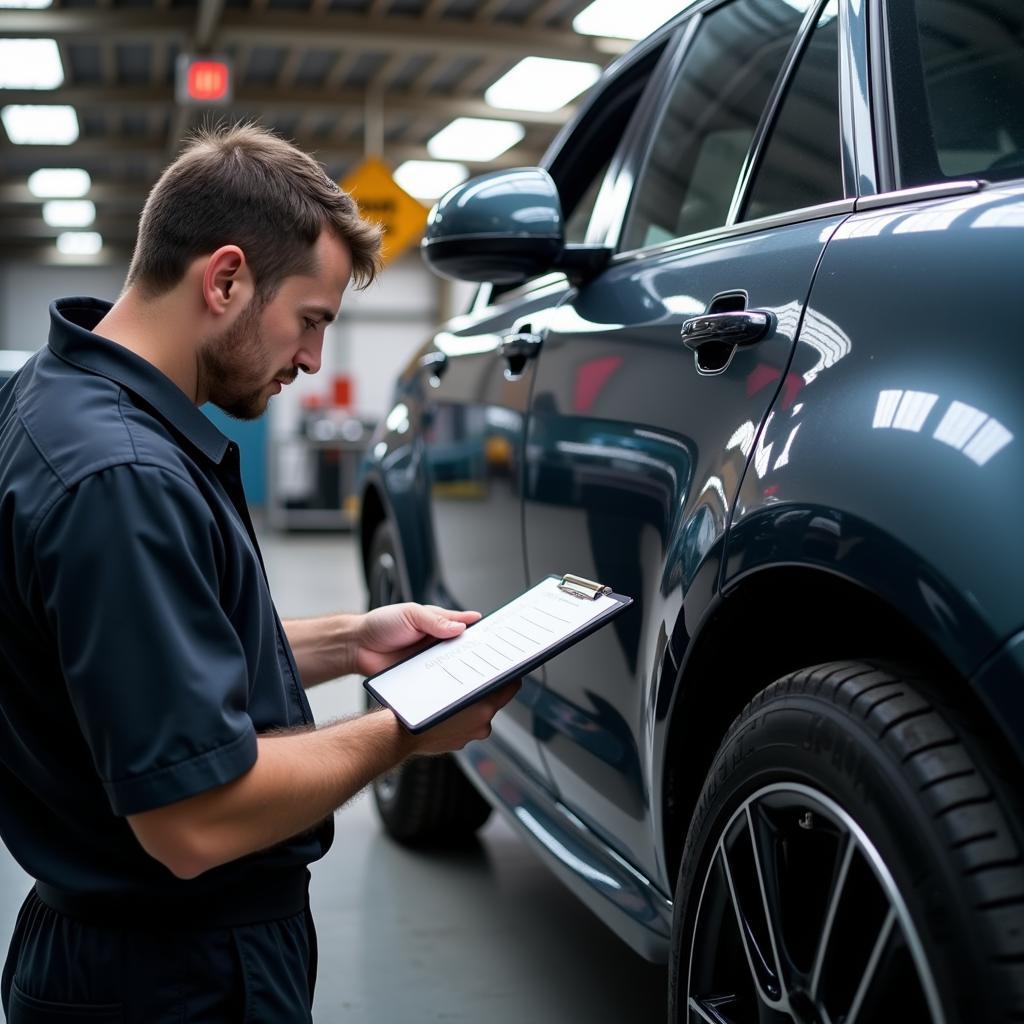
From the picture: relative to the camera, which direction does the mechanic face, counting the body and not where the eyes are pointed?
to the viewer's right

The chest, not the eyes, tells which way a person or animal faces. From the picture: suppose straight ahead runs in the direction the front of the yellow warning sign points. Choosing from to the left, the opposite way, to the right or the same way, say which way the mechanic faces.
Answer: to the left

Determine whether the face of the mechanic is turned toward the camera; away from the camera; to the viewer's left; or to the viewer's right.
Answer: to the viewer's right

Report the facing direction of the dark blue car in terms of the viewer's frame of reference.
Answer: facing away from the viewer and to the left of the viewer

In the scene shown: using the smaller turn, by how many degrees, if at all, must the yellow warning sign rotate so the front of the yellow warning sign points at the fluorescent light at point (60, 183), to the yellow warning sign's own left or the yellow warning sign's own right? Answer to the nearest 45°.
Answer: approximately 135° to the yellow warning sign's own right

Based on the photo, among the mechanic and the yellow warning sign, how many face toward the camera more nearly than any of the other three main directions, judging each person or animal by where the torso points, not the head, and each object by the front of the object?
1

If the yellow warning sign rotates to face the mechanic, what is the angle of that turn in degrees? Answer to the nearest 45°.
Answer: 0° — it already faces them

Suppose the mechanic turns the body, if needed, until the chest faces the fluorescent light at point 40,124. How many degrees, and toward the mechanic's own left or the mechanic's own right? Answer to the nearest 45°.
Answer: approximately 90° to the mechanic's own left

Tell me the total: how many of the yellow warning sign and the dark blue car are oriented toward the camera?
1
